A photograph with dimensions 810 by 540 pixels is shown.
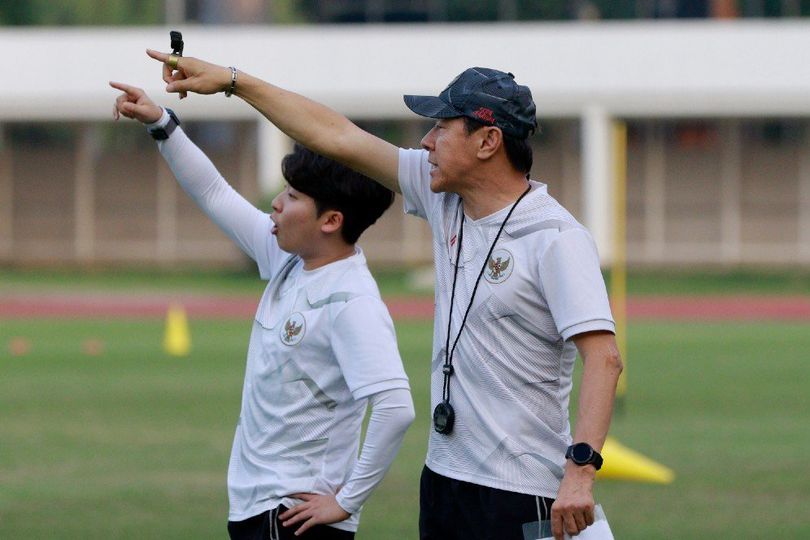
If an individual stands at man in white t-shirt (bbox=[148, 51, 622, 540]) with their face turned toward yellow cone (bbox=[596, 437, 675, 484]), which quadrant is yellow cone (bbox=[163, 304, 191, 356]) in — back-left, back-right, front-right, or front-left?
front-left

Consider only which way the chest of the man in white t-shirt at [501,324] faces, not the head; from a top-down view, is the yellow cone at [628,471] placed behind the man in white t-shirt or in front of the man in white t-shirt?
behind

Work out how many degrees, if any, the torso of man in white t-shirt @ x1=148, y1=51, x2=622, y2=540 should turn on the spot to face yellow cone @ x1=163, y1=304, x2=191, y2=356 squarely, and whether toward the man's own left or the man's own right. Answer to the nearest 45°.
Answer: approximately 135° to the man's own right

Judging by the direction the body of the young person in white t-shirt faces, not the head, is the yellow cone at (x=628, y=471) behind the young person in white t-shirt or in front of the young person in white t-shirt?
behind

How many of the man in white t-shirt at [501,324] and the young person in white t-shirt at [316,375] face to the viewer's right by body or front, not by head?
0

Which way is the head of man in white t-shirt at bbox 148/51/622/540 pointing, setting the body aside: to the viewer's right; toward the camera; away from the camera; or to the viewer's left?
to the viewer's left

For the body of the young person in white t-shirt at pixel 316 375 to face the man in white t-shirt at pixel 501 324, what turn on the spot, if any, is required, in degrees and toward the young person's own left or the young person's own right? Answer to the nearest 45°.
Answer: approximately 90° to the young person's own left

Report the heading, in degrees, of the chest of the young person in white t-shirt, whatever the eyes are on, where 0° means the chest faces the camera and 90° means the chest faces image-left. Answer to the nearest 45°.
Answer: approximately 45°

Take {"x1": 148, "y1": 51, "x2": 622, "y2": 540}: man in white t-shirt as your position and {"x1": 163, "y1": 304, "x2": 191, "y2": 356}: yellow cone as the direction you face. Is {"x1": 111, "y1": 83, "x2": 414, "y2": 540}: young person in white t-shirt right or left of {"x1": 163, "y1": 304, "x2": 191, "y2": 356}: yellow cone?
left

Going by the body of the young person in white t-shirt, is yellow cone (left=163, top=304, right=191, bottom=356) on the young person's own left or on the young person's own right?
on the young person's own right

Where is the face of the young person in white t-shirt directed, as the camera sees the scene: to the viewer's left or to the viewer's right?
to the viewer's left

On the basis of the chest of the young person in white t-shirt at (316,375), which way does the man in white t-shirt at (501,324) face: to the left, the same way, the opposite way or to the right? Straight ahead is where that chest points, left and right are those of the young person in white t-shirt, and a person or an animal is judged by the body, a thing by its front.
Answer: the same way
